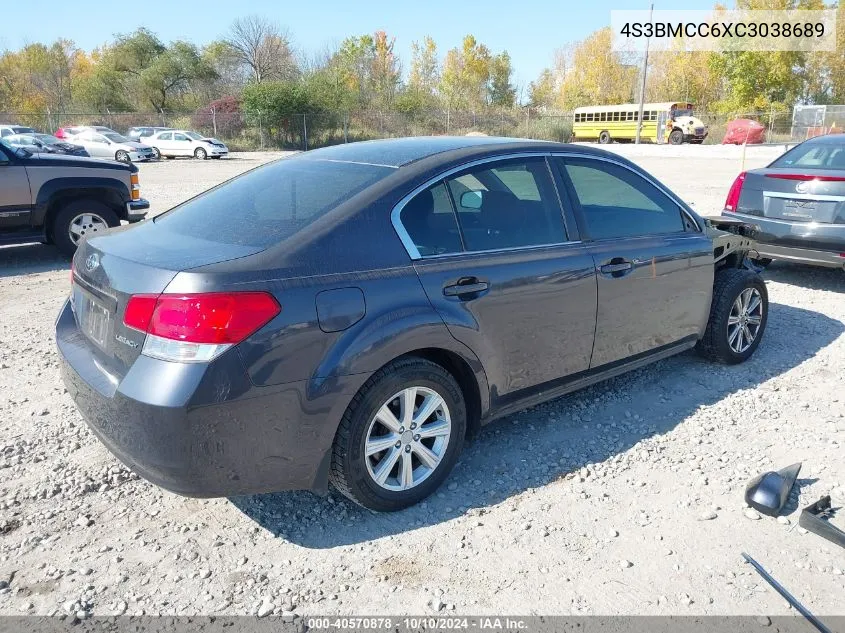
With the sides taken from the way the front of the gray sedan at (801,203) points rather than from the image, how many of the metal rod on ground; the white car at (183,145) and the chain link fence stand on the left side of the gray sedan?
2

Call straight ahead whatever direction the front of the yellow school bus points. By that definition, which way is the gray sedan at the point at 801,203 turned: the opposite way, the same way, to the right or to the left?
to the left

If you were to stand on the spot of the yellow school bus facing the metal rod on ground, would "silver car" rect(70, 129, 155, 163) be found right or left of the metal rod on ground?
right

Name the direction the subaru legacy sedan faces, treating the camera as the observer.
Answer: facing away from the viewer and to the right of the viewer

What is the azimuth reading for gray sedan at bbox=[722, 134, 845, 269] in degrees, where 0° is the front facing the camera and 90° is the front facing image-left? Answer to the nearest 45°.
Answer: approximately 225°

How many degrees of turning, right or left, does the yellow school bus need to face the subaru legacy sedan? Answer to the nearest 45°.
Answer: approximately 45° to its right

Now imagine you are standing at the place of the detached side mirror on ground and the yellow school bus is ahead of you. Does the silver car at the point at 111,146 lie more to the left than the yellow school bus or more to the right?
left

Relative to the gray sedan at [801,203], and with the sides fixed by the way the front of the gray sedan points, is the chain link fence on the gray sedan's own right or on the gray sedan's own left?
on the gray sedan's own left

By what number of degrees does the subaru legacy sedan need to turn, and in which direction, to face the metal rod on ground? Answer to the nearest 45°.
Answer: approximately 90° to its right

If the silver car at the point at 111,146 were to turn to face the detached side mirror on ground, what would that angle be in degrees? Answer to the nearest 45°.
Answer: approximately 45° to its right
